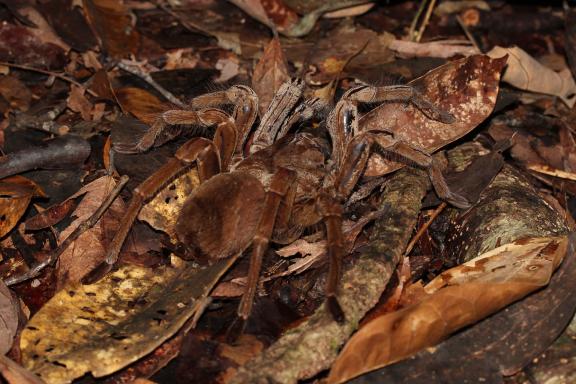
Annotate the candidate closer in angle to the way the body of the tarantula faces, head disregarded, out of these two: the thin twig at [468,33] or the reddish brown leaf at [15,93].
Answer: the thin twig

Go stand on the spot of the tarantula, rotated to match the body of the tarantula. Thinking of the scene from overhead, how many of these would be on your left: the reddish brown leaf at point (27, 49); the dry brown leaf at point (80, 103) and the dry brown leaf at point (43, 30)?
3

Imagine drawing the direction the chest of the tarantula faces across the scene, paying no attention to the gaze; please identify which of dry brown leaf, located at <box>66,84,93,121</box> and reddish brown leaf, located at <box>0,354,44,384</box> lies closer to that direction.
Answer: the dry brown leaf

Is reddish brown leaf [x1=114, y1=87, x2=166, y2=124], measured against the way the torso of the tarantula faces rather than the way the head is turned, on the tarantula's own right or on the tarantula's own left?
on the tarantula's own left

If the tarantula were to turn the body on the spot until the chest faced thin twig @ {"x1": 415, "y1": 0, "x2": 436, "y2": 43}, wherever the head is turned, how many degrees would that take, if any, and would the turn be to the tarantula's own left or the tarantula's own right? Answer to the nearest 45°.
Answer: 0° — it already faces it

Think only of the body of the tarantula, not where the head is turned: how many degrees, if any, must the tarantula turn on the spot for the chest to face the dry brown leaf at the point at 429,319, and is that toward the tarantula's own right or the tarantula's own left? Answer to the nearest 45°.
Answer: approximately 90° to the tarantula's own right

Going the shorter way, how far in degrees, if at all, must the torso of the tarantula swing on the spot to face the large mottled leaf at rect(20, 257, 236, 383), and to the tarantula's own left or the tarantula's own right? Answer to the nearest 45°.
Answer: approximately 180°

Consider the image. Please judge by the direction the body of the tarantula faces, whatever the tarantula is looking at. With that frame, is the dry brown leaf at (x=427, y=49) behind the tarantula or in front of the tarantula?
in front

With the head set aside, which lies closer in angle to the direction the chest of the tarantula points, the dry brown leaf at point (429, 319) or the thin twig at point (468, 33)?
the thin twig

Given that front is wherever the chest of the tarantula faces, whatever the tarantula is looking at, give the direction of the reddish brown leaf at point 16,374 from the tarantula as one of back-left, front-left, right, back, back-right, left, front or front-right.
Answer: back

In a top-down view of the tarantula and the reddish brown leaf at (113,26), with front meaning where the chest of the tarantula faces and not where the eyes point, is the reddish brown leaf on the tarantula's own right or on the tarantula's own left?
on the tarantula's own left

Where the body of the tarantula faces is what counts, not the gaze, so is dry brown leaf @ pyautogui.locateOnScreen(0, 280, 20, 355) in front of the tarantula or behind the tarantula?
behind

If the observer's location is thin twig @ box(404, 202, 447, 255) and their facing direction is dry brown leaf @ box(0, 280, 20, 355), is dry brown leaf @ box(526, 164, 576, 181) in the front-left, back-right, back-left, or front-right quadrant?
back-right

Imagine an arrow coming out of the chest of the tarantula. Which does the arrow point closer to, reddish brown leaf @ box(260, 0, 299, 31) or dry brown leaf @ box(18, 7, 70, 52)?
the reddish brown leaf

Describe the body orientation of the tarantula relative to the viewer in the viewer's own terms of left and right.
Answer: facing away from the viewer and to the right of the viewer
